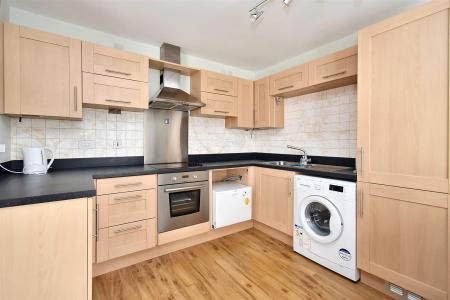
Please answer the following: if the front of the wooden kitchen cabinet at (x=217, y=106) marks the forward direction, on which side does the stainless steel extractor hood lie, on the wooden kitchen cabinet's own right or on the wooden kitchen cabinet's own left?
on the wooden kitchen cabinet's own right

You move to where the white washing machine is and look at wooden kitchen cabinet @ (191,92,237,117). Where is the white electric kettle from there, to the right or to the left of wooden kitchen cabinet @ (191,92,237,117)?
left

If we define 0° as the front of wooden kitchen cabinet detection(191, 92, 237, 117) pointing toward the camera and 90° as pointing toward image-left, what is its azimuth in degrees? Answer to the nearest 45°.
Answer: approximately 315°

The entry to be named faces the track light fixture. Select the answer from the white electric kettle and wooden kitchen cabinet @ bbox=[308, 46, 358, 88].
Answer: the wooden kitchen cabinet

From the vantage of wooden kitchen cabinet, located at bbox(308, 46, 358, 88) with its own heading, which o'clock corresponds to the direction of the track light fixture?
The track light fixture is roughly at 12 o'clock from the wooden kitchen cabinet.

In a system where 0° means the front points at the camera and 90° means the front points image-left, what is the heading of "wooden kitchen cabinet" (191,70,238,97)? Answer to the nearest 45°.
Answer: approximately 315°

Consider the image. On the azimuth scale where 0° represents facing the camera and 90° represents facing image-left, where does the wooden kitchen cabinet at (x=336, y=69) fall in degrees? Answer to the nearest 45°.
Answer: approximately 45°
